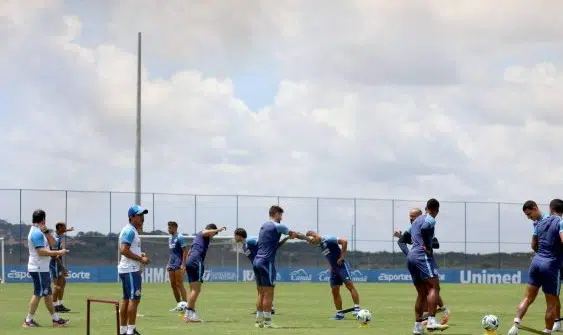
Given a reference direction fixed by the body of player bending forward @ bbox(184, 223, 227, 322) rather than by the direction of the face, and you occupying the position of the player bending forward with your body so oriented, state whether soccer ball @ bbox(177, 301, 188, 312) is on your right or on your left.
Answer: on your left

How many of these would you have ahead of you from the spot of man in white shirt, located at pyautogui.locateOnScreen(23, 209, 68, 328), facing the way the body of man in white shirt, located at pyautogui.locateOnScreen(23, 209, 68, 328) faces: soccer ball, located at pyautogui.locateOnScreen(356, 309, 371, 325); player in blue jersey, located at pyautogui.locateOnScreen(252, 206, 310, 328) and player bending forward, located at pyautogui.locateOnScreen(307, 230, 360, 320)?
3

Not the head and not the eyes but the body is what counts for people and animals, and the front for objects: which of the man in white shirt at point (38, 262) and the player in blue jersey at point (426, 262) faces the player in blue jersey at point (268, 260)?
the man in white shirt at point (38, 262)

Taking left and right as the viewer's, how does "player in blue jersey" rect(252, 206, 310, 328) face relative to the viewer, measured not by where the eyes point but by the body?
facing away from the viewer and to the right of the viewer

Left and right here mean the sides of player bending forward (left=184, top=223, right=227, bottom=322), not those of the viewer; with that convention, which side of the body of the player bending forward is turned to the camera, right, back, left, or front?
right

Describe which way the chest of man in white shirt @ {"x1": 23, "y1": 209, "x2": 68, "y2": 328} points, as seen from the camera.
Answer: to the viewer's right

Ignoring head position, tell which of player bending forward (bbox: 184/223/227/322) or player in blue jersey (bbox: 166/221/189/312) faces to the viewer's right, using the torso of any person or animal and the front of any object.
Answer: the player bending forward
